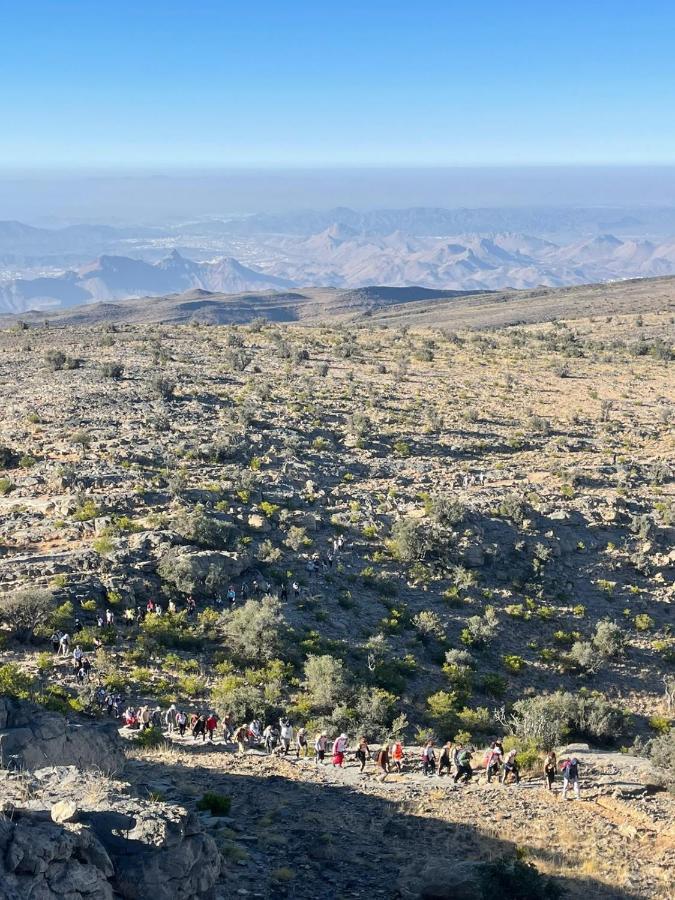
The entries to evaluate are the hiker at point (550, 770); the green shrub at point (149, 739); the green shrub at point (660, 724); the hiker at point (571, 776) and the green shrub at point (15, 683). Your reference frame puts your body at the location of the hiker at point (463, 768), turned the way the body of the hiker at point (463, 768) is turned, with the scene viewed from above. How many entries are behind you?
2

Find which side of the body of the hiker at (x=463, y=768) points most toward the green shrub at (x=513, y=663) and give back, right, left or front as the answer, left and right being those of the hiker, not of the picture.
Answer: left

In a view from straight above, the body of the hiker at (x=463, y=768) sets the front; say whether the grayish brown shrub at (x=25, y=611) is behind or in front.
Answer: behind

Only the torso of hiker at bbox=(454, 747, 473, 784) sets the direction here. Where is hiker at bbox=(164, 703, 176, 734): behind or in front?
behind

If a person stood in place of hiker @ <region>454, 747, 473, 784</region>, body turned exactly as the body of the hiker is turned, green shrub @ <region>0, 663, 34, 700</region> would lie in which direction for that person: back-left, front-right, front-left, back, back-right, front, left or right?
back

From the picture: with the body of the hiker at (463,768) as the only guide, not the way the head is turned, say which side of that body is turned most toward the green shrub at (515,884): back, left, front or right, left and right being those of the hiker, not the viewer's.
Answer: right

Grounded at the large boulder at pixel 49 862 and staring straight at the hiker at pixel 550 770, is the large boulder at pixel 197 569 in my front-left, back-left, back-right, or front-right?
front-left
